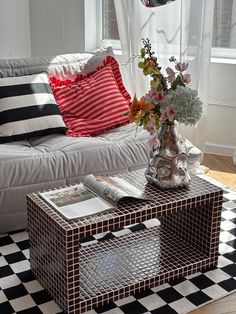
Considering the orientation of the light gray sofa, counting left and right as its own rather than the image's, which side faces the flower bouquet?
front

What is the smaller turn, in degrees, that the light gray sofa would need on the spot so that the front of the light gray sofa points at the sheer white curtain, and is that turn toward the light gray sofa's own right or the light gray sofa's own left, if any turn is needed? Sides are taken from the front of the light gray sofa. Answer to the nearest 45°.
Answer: approximately 90° to the light gray sofa's own left

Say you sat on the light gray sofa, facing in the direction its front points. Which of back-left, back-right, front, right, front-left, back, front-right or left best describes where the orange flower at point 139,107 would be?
front

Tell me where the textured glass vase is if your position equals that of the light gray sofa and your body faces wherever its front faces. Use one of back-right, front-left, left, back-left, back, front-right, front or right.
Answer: front

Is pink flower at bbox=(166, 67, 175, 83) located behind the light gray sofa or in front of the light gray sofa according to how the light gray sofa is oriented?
in front

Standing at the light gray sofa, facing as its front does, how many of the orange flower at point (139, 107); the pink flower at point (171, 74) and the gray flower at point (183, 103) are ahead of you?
3

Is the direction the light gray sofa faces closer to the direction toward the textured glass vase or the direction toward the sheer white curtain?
the textured glass vase

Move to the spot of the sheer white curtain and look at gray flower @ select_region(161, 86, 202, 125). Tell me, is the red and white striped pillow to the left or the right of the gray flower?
right

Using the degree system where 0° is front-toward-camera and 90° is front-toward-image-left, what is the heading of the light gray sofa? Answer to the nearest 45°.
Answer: approximately 315°
